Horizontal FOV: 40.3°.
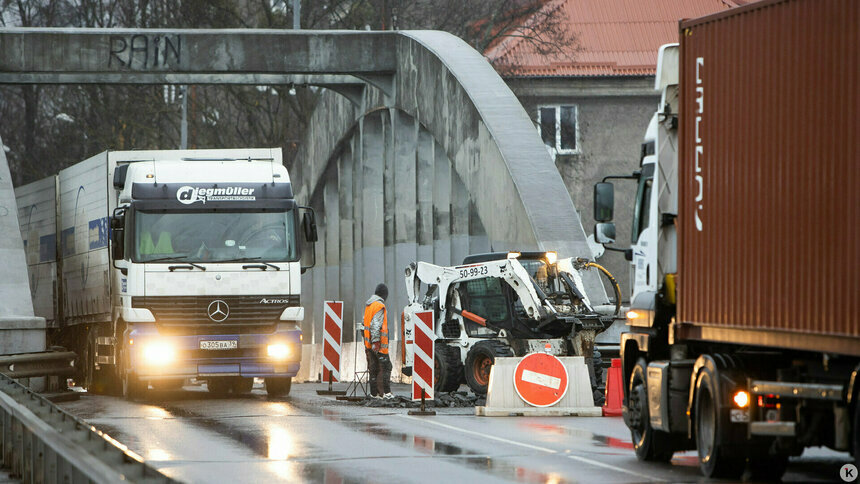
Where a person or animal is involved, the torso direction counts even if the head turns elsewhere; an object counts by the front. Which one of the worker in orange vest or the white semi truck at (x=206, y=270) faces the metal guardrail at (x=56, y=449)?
the white semi truck

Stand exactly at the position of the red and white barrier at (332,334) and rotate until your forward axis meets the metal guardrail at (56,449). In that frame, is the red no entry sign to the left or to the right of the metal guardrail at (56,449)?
left

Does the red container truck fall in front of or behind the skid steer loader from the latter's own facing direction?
in front

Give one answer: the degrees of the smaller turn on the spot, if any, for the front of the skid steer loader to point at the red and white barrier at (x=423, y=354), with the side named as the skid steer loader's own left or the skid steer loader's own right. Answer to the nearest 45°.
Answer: approximately 90° to the skid steer loader's own right

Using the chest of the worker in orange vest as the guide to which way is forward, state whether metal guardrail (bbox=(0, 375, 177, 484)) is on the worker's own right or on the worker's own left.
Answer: on the worker's own right

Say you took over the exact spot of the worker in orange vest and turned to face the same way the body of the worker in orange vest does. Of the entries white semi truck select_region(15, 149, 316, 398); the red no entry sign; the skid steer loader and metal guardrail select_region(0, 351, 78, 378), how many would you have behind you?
2

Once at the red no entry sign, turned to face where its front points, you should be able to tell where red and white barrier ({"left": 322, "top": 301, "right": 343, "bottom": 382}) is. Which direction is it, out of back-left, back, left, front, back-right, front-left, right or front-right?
back-right

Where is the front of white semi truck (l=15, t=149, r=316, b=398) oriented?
toward the camera

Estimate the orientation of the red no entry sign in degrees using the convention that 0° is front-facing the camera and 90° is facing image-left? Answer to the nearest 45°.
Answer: approximately 0°

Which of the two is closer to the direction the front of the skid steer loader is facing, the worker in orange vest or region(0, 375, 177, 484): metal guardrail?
the metal guardrail
